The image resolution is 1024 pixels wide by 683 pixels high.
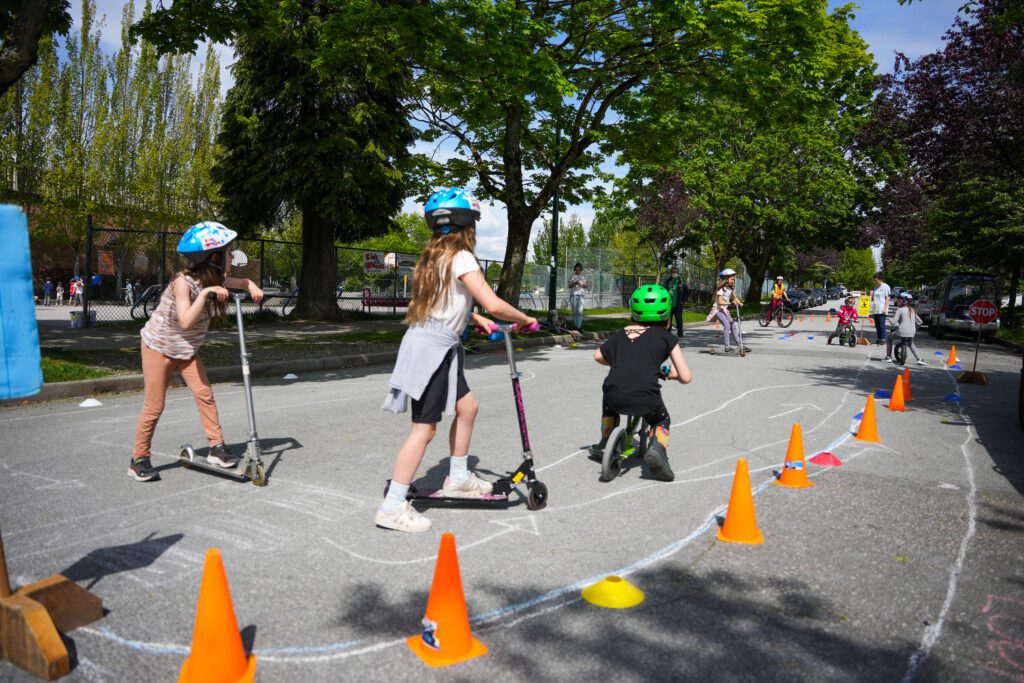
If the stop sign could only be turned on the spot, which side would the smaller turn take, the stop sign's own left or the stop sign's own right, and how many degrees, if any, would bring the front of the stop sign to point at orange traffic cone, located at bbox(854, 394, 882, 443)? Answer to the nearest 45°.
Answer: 0° — it already faces it

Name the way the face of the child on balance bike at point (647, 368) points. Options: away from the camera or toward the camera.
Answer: away from the camera

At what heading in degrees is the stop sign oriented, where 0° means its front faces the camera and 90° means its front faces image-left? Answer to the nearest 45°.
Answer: approximately 0°

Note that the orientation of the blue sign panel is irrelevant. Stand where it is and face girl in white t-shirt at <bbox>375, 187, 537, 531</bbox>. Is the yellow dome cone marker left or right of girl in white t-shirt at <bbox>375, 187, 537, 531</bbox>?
right

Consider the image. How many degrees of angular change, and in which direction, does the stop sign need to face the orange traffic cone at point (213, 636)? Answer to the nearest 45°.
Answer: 0° — it already faces it

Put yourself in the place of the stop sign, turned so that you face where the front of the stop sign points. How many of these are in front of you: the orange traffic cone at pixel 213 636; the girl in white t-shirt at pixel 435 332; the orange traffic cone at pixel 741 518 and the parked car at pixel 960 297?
3

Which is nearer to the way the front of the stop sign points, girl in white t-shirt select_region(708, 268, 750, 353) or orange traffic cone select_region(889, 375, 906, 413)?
the orange traffic cone

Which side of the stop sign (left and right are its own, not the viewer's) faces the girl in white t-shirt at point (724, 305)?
right

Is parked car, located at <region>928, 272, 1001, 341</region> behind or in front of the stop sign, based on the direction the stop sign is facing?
behind

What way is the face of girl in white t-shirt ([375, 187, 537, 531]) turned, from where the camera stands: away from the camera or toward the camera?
away from the camera

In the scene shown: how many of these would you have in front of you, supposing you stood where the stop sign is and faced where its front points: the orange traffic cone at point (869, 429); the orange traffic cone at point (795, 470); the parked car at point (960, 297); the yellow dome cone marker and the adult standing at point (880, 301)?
3
